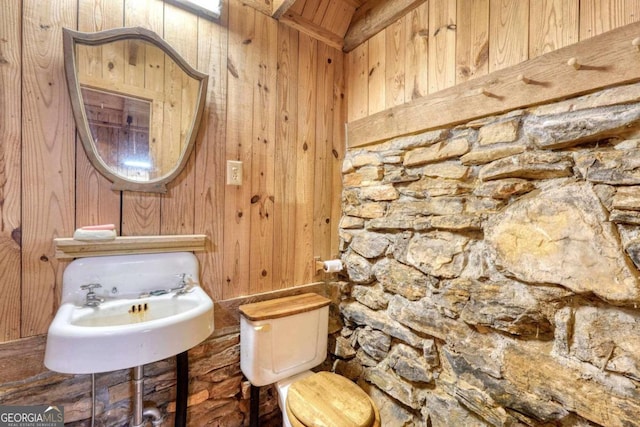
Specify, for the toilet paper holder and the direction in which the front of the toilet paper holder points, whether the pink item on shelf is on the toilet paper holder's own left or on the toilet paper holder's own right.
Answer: on the toilet paper holder's own right

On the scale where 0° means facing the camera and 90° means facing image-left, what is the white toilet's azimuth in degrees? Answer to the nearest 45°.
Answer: approximately 315°

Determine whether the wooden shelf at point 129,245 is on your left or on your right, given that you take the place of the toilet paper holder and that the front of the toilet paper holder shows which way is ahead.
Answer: on your right

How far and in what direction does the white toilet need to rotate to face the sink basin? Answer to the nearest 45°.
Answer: approximately 90° to its right

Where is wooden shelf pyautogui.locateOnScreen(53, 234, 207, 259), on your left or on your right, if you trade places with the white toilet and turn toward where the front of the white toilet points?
on your right
